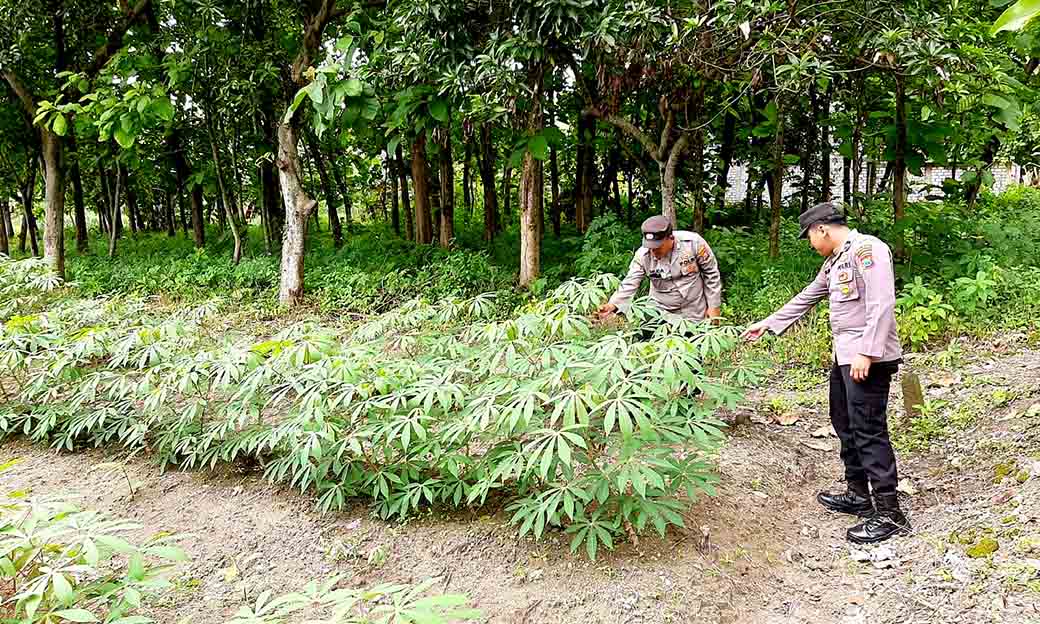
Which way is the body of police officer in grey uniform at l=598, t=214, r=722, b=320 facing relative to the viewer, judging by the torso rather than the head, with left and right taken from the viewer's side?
facing the viewer and to the left of the viewer

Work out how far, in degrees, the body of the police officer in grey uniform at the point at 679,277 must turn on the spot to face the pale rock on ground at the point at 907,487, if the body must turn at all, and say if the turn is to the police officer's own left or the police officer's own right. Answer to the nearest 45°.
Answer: approximately 90° to the police officer's own left

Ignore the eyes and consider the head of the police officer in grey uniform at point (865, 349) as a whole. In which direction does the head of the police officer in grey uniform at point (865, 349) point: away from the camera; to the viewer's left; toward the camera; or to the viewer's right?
to the viewer's left

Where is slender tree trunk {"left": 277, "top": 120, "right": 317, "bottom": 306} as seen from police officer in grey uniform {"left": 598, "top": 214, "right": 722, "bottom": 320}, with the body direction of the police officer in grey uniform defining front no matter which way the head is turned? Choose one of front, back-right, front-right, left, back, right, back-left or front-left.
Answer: right

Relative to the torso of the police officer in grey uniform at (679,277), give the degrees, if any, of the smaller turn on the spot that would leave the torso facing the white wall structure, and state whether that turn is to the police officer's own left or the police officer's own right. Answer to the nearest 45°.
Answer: approximately 135° to the police officer's own right

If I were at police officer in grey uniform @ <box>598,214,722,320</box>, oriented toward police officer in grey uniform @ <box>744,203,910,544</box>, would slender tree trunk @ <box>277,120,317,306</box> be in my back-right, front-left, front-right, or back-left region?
back-right

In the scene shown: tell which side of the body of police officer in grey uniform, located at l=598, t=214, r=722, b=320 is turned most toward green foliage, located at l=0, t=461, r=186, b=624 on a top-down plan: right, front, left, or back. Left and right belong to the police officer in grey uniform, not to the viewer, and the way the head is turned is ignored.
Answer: front

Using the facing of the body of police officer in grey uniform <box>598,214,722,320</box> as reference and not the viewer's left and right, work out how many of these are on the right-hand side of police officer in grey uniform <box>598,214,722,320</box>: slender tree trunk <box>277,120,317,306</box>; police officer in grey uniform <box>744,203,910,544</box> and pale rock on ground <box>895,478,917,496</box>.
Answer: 1

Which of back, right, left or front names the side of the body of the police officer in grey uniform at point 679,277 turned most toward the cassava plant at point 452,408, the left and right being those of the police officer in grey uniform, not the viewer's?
front
